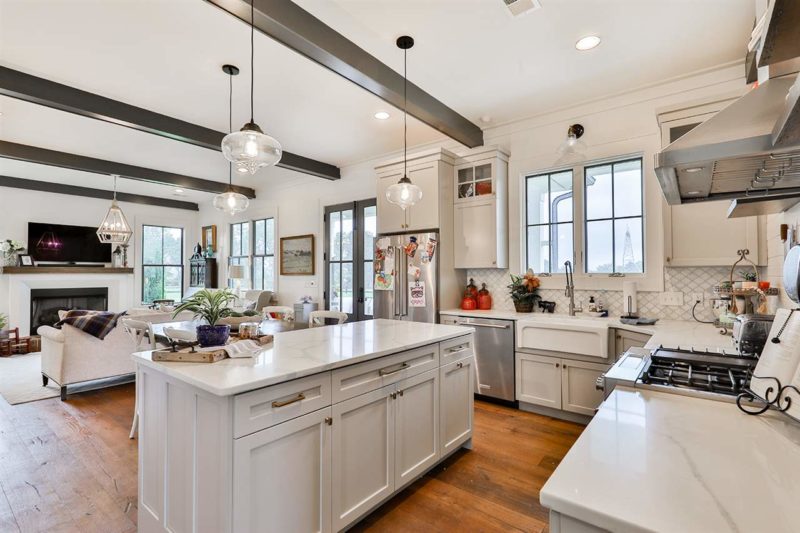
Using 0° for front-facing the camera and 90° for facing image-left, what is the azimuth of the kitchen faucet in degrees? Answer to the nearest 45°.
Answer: approximately 0°

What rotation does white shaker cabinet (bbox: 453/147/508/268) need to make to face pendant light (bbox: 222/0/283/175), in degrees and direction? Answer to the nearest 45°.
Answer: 0° — it already faces it

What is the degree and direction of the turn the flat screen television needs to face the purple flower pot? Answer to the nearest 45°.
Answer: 0° — it already faces it

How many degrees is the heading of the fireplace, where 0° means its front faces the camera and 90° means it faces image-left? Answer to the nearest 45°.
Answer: approximately 0°

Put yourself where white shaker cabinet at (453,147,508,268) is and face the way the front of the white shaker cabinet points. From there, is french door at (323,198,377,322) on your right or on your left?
on your right

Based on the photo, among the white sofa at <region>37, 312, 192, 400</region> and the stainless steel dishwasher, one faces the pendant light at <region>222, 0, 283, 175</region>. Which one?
the stainless steel dishwasher

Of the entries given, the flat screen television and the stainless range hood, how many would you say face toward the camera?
1

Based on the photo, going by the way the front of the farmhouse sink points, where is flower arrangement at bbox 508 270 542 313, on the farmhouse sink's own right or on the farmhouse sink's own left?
on the farmhouse sink's own right

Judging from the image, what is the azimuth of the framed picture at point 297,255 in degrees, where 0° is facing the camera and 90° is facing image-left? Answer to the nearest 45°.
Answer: approximately 45°
